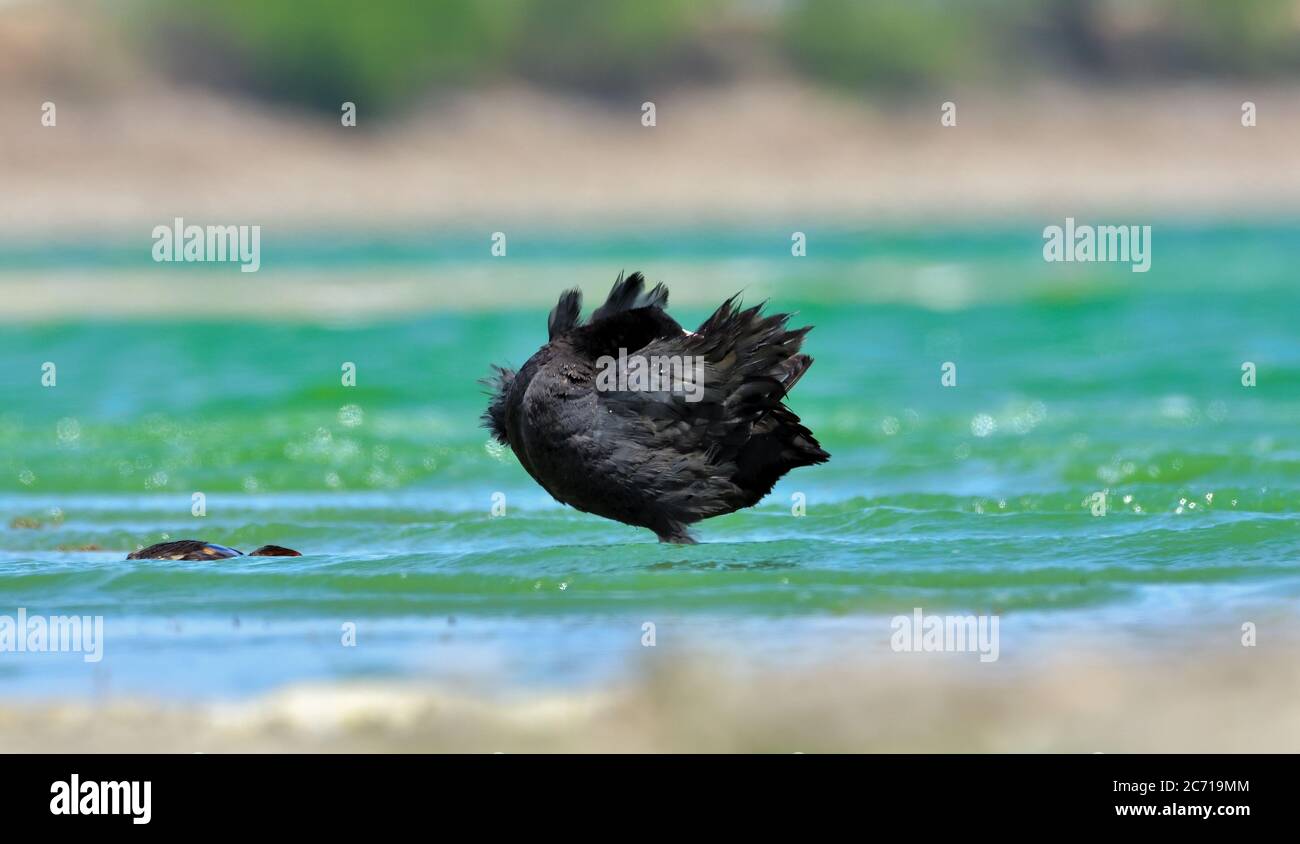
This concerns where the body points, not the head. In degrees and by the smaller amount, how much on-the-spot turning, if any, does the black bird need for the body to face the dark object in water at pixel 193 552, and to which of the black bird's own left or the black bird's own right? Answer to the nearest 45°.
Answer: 0° — it already faces it

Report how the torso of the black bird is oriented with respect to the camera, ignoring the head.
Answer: to the viewer's left
